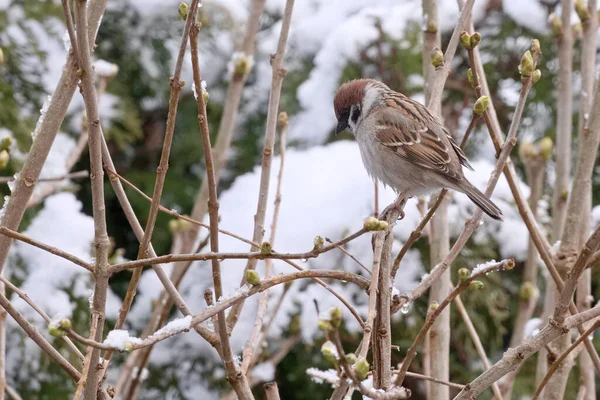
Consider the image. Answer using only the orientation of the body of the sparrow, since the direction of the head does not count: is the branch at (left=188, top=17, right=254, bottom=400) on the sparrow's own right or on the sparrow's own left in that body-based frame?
on the sparrow's own left

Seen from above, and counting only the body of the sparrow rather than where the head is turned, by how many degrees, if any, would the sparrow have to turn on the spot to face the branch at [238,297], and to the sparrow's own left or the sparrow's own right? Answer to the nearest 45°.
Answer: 0° — it already faces it

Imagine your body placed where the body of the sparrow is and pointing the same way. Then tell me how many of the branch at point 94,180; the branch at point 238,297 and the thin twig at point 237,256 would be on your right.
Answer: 0

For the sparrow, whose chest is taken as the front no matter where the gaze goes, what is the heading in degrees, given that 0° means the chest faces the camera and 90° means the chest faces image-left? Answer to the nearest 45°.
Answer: approximately 90°
